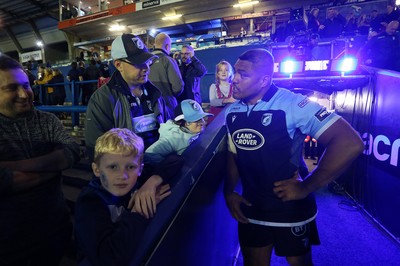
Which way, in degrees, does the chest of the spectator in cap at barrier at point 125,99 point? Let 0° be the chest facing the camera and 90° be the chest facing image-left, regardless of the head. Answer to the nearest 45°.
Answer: approximately 315°
